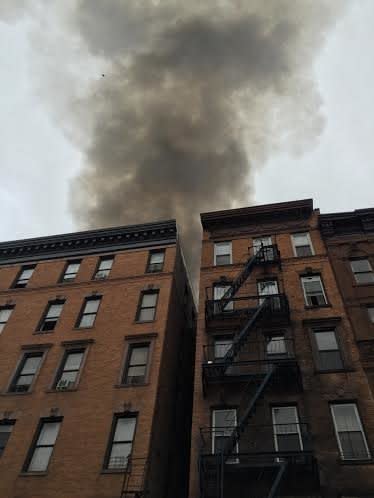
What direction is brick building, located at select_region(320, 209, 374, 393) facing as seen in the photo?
toward the camera

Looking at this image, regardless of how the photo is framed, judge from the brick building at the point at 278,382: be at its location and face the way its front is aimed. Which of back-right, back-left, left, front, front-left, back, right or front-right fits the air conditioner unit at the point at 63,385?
right

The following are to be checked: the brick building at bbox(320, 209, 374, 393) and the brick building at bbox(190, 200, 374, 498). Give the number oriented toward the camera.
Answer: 2

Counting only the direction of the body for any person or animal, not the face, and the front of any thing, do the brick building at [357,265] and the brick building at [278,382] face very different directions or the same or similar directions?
same or similar directions

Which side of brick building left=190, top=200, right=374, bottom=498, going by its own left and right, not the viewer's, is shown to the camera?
front

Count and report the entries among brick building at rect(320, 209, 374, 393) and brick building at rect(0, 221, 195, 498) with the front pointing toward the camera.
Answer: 2

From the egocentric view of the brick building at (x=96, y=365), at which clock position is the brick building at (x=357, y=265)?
the brick building at (x=357, y=265) is roughly at 10 o'clock from the brick building at (x=96, y=365).

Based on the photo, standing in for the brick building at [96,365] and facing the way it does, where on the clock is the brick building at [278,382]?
the brick building at [278,382] is roughly at 10 o'clock from the brick building at [96,365].

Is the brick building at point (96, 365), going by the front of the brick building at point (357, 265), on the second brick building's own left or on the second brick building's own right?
on the second brick building's own right

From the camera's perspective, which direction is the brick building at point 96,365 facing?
toward the camera

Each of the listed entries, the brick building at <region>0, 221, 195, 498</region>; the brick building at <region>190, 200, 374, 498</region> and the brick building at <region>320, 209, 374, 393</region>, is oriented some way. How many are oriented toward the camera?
3
